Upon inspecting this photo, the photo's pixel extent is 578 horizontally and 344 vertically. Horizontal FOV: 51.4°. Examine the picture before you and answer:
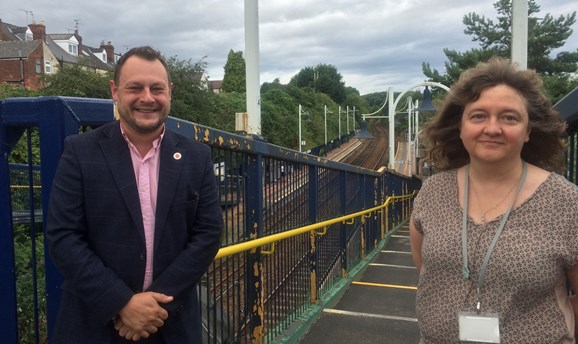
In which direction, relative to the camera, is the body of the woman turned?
toward the camera

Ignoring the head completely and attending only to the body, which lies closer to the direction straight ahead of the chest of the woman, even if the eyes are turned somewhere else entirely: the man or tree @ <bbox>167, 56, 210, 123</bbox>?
the man

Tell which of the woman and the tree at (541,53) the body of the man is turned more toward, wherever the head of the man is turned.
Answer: the woman

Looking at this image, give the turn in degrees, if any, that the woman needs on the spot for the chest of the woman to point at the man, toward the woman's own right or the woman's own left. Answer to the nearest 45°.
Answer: approximately 45° to the woman's own right

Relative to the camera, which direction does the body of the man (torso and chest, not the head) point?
toward the camera

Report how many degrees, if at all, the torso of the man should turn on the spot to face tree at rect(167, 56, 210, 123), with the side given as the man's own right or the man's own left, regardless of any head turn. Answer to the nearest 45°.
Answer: approximately 180°

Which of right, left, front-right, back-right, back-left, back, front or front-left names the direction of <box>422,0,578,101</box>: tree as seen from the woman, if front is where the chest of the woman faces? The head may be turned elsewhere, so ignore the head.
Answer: back

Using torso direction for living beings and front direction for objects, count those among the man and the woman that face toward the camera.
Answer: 2
